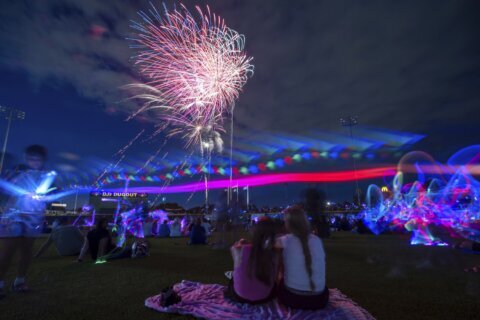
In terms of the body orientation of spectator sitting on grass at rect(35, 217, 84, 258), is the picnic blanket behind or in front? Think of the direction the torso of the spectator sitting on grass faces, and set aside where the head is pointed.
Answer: behind

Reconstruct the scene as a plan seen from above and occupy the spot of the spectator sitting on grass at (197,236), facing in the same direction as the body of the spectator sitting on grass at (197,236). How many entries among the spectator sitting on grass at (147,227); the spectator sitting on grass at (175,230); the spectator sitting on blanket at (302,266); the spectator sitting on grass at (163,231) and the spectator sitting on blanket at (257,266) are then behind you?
2

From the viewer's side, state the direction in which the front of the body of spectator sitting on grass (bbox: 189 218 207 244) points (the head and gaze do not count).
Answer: away from the camera

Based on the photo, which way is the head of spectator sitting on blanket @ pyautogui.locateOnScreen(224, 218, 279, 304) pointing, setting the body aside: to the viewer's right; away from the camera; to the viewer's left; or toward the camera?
away from the camera

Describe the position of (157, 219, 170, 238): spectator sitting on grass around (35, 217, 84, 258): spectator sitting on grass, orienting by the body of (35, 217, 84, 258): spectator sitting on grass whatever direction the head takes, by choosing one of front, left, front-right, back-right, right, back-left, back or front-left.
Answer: front-right

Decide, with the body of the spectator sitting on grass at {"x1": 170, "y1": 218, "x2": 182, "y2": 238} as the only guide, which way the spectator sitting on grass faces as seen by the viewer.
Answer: away from the camera

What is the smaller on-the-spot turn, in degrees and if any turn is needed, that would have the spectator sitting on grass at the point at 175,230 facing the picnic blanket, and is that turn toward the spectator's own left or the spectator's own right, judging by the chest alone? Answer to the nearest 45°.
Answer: approximately 180°

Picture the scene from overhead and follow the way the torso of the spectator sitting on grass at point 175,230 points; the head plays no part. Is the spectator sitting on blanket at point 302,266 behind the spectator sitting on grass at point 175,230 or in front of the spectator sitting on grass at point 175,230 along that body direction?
behind

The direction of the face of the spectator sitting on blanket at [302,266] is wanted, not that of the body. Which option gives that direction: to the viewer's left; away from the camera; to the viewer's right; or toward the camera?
away from the camera

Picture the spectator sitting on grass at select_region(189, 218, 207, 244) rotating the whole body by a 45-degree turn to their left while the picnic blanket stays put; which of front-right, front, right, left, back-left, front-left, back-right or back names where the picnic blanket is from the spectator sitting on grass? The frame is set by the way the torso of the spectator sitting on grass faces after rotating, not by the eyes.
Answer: back-left

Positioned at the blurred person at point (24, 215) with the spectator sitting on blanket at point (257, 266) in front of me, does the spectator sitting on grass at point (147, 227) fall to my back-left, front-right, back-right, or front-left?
back-left

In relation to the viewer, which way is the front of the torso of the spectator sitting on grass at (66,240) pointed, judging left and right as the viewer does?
facing away from the viewer
